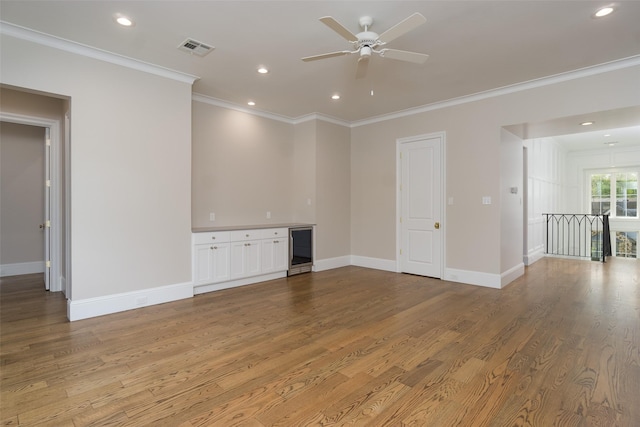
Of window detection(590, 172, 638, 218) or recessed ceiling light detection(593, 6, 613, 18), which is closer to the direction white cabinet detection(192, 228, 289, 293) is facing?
the recessed ceiling light

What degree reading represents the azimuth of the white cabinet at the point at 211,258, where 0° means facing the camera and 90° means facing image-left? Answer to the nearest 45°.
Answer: approximately 315°

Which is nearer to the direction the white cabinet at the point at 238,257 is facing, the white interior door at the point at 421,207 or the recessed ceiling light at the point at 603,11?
the recessed ceiling light

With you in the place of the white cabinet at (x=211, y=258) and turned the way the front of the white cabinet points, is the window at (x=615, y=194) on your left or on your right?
on your left

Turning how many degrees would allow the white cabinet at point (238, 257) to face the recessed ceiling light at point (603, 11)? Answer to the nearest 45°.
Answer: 0° — it already faces it

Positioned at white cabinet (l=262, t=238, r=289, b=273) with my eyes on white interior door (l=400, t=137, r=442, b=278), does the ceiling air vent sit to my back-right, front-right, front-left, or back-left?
back-right
